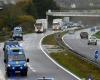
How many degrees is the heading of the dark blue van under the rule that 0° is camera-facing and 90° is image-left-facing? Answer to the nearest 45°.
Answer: approximately 0°
